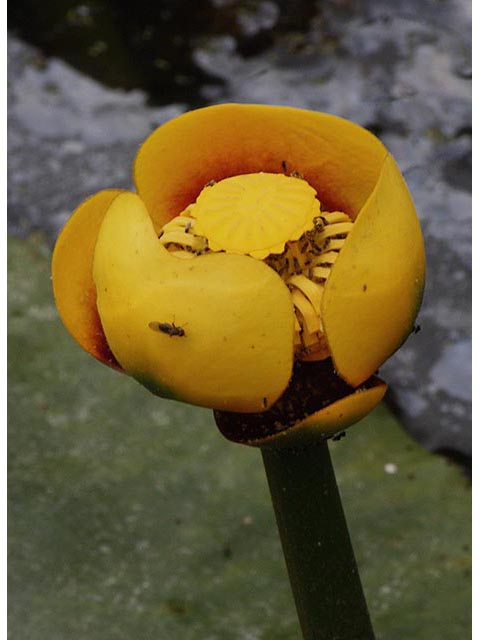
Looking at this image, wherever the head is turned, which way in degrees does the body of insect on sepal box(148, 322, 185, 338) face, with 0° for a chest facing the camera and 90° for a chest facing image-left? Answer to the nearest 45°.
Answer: approximately 270°
